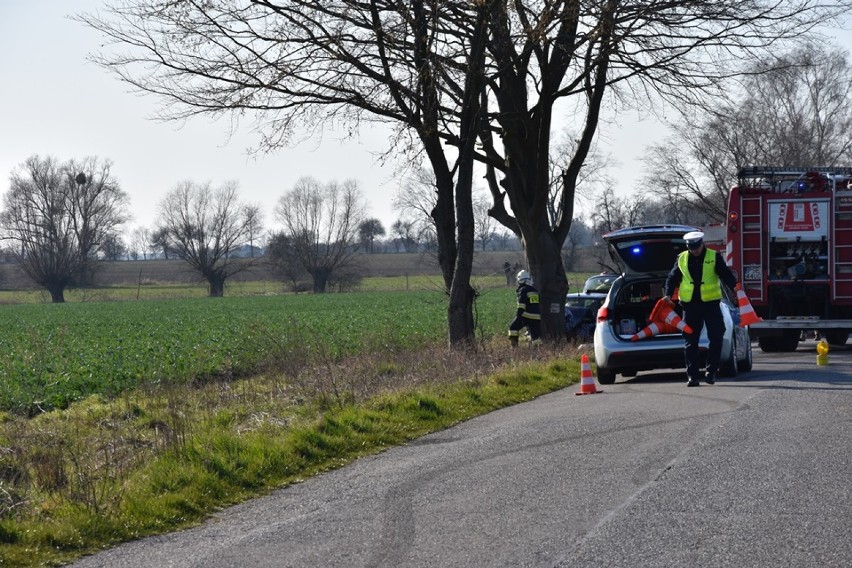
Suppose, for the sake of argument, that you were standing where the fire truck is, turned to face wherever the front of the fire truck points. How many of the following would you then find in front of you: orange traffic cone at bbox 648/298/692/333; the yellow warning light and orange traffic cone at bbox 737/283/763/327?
0

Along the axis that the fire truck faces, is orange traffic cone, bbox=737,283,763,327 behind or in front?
behind

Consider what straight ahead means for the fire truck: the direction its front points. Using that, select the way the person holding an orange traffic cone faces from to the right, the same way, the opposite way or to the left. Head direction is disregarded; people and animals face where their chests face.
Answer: the opposite way

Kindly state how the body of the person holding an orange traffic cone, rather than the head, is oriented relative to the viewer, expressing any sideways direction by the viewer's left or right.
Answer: facing the viewer

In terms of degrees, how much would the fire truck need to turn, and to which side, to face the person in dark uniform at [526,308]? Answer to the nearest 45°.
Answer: approximately 90° to its left

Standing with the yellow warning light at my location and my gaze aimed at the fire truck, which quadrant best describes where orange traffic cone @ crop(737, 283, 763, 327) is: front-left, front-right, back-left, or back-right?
back-left

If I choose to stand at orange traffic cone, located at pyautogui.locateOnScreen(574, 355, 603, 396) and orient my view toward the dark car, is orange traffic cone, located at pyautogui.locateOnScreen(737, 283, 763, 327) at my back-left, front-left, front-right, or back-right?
front-right

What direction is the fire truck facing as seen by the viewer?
away from the camera

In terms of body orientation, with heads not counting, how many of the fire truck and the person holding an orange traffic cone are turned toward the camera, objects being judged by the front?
1

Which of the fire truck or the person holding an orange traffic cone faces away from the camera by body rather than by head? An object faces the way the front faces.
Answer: the fire truck

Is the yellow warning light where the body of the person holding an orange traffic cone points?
no

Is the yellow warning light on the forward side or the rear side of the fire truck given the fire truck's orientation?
on the rear side

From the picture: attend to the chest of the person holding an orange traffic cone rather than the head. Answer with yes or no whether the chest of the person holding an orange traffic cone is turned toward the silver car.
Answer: no
